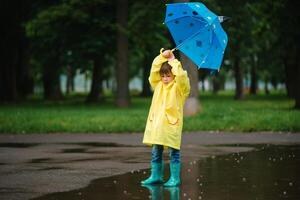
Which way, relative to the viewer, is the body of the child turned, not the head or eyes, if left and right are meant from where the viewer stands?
facing the viewer and to the left of the viewer

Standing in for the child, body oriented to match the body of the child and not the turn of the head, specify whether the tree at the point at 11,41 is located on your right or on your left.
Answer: on your right
